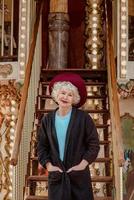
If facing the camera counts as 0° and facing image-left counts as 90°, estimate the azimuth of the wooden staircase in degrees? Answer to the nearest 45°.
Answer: approximately 0°

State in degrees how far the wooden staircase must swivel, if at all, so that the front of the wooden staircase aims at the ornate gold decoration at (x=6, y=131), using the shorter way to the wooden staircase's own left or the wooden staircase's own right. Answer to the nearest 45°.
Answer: approximately 135° to the wooden staircase's own right

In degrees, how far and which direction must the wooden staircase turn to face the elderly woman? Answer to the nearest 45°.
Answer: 0° — it already faces them

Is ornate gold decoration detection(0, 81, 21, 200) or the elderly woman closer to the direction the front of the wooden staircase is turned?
the elderly woman
